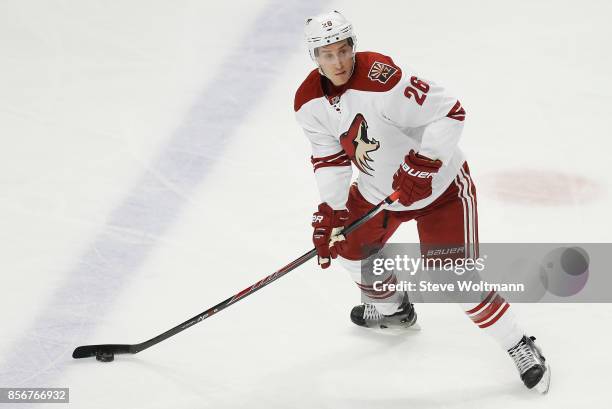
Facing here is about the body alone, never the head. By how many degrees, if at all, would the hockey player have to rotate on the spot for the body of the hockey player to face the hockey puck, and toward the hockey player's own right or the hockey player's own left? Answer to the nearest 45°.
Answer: approximately 45° to the hockey player's own right

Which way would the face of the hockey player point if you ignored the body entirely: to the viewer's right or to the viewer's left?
to the viewer's left

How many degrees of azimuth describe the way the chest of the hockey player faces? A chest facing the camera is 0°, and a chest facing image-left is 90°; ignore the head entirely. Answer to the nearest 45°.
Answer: approximately 45°
